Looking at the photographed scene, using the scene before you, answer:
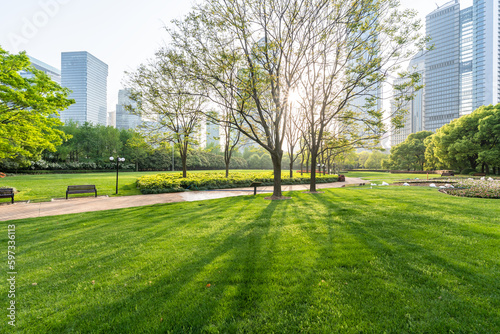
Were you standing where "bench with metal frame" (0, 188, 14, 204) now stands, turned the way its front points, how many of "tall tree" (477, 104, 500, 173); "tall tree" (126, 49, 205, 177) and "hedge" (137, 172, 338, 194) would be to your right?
0

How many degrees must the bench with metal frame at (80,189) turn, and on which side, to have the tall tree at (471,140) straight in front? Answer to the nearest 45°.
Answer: approximately 90° to its left

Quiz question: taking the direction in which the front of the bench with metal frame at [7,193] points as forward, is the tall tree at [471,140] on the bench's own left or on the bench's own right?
on the bench's own left

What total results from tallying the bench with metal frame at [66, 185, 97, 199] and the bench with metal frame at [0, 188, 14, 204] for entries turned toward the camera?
2

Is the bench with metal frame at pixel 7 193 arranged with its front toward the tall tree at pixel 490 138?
no

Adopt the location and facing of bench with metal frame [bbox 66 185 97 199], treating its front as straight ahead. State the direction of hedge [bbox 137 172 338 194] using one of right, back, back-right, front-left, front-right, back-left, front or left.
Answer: left

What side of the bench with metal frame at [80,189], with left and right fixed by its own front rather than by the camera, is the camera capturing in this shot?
front

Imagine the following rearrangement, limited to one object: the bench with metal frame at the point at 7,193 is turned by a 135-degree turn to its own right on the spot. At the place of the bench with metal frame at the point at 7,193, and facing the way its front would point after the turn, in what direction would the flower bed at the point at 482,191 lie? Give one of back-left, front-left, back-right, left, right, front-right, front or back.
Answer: back

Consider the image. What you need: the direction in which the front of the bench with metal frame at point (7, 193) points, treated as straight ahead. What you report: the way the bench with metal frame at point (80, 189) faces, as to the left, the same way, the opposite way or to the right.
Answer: the same way

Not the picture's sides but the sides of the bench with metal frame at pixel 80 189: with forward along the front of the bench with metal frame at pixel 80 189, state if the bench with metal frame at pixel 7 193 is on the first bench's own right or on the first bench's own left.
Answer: on the first bench's own right

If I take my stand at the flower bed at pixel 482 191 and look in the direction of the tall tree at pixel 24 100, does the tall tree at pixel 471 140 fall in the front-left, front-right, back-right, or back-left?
back-right

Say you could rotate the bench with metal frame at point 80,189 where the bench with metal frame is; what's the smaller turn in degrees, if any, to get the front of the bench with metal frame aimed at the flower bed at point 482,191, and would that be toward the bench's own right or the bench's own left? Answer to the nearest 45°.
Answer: approximately 45° to the bench's own left

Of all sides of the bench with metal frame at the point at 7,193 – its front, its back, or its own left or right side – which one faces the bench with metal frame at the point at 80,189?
left
